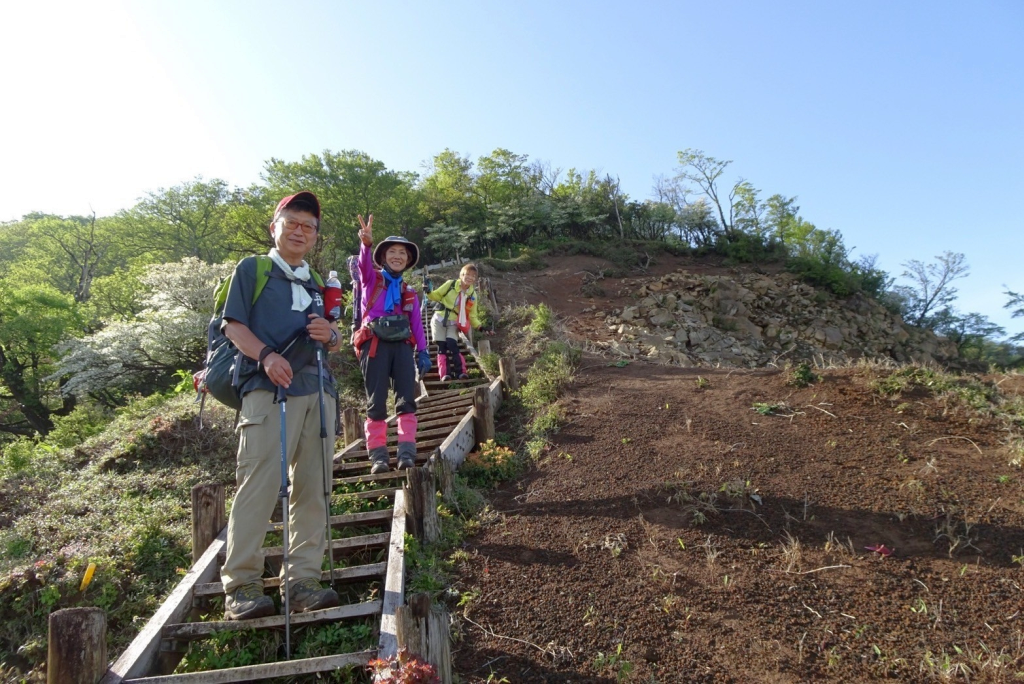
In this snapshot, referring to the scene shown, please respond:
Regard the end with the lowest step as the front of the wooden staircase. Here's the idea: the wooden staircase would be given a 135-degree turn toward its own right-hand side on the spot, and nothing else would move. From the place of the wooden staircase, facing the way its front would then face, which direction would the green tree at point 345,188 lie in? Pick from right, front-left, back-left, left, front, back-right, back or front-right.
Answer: front-right

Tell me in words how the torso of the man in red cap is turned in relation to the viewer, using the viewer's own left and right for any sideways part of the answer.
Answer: facing the viewer and to the right of the viewer

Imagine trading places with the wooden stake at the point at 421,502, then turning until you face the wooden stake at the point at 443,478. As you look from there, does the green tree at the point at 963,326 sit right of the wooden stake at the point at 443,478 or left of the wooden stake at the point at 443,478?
right

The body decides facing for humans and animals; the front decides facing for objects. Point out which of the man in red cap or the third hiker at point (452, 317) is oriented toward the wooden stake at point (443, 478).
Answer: the third hiker

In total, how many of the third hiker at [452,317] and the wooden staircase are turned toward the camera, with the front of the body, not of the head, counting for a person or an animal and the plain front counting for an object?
2

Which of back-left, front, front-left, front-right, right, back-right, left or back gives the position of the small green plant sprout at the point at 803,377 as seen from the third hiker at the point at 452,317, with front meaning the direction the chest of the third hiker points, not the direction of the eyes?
front-left

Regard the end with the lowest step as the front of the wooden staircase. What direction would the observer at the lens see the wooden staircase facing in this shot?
facing the viewer

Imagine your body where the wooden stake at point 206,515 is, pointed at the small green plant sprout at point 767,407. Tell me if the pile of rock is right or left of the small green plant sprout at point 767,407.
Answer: left

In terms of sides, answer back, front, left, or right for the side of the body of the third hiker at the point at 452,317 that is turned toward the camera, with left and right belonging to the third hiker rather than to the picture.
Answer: front
